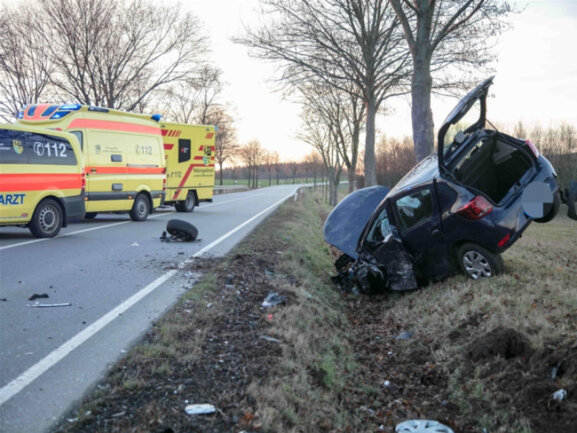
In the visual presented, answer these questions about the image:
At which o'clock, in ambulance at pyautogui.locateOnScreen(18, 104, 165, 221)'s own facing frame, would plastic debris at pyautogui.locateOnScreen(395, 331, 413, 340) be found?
The plastic debris is roughly at 10 o'clock from the ambulance.

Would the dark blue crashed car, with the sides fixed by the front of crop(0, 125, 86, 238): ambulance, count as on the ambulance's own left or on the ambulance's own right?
on the ambulance's own left

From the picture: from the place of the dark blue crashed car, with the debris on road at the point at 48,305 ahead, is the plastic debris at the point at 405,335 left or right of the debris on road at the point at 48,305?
left

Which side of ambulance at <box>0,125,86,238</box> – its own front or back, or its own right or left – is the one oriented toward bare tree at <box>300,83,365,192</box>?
back

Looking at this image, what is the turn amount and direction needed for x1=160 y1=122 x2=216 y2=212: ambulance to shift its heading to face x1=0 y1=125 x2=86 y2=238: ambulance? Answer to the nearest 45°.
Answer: approximately 45° to its left

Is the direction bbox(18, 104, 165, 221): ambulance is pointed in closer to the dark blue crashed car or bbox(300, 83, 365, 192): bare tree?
the dark blue crashed car

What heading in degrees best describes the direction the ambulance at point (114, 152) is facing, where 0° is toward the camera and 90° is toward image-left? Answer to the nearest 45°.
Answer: approximately 45°

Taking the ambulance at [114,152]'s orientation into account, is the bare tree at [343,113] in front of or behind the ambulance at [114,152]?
behind
